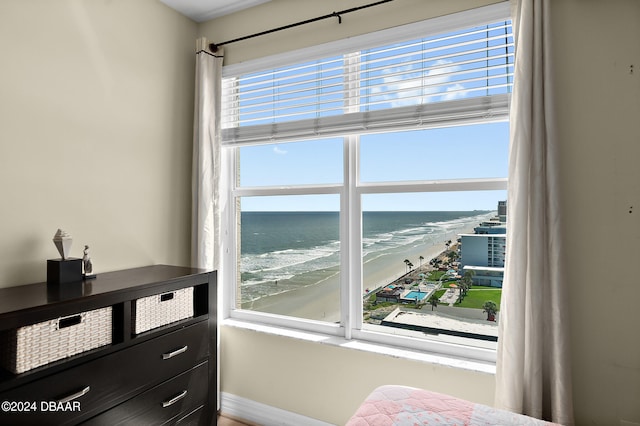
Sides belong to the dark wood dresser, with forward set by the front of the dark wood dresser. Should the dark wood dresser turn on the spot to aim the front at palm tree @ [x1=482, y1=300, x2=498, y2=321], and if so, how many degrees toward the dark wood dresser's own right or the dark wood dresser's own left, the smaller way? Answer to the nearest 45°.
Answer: approximately 45° to the dark wood dresser's own left

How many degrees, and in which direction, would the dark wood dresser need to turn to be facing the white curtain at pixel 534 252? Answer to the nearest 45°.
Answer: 0° — it already faces it

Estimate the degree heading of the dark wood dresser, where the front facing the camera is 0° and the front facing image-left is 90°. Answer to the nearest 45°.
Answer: approximately 315°

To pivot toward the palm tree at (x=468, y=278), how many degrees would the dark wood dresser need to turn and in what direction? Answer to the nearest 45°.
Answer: approximately 45° to its left
